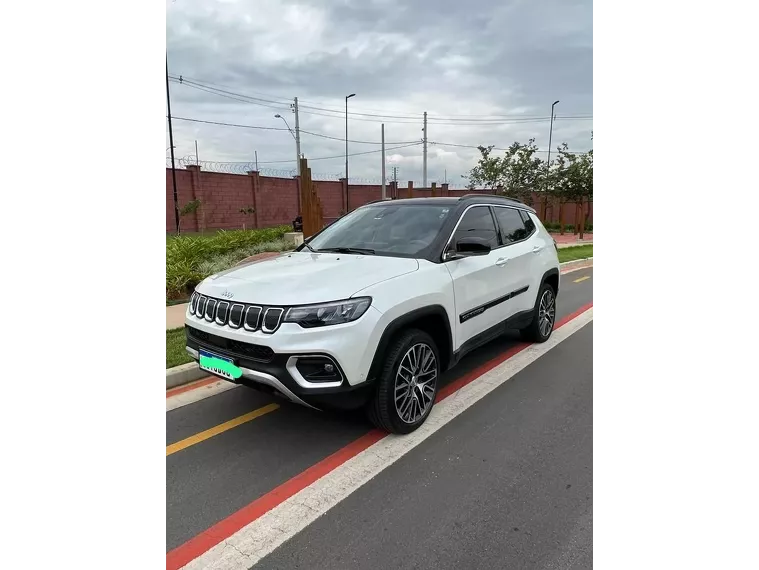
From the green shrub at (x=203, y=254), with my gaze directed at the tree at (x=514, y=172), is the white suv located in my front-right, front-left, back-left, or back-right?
back-right

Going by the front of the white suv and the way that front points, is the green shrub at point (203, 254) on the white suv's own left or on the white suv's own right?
on the white suv's own right

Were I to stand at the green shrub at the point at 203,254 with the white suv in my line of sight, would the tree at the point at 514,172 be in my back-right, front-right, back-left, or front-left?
back-left

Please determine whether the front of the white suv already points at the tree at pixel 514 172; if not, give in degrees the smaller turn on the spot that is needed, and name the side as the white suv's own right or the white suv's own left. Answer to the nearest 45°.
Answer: approximately 135° to the white suv's own right

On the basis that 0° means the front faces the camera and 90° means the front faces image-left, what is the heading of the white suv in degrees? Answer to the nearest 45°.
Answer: approximately 45°
